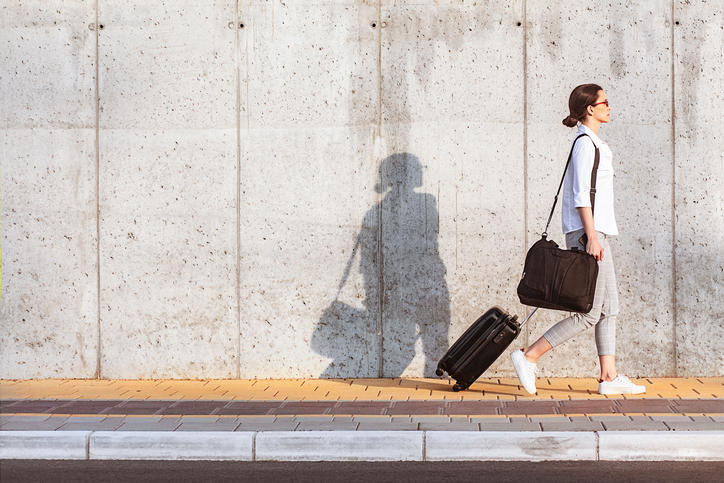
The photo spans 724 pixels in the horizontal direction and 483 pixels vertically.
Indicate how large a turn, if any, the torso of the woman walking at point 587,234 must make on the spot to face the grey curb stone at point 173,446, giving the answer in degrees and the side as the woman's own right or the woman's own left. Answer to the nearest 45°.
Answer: approximately 135° to the woman's own right

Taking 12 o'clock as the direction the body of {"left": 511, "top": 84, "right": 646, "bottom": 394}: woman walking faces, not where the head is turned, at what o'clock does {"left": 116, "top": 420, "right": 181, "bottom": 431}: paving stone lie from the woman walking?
The paving stone is roughly at 5 o'clock from the woman walking.

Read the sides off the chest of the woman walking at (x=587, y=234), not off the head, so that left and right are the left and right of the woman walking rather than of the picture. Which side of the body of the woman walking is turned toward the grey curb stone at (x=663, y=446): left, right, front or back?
right

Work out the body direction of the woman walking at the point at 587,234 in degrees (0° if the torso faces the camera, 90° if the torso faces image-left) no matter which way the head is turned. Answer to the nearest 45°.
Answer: approximately 270°

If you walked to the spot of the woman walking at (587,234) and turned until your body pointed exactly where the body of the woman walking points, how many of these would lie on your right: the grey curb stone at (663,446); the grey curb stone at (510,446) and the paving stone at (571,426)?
3

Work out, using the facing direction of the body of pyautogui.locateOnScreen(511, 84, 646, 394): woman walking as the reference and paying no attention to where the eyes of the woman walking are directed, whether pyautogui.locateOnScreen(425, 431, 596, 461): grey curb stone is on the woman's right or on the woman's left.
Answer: on the woman's right

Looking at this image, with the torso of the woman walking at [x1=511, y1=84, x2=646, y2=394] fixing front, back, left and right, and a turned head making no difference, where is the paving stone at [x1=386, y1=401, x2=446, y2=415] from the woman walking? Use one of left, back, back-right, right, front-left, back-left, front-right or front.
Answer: back-right

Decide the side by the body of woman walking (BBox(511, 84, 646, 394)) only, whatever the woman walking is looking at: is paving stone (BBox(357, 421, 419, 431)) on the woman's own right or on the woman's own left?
on the woman's own right

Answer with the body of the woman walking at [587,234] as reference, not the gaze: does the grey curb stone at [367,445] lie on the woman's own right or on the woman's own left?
on the woman's own right

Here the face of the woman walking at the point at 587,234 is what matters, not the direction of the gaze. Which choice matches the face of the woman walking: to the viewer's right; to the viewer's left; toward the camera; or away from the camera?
to the viewer's right

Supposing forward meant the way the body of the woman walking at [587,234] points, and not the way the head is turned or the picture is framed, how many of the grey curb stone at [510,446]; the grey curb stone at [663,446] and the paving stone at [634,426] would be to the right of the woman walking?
3
